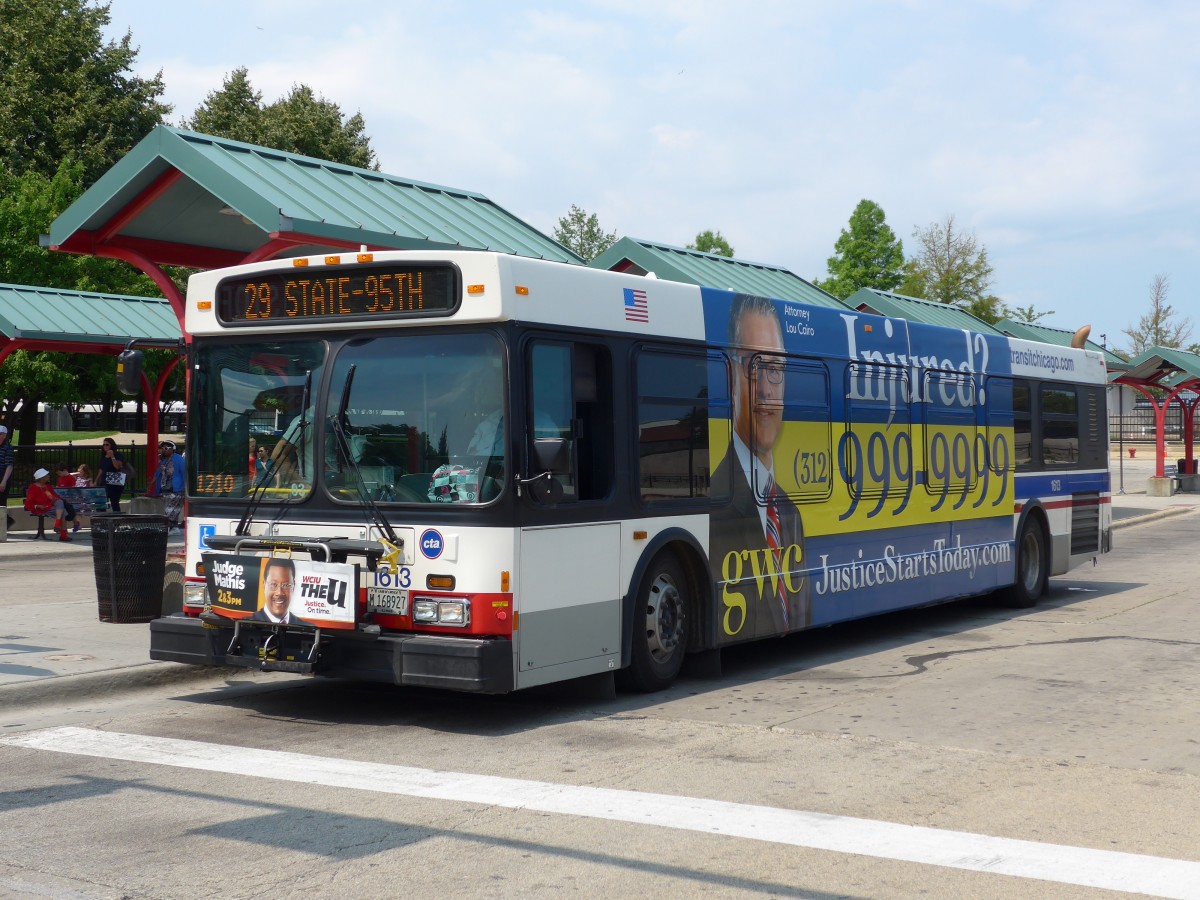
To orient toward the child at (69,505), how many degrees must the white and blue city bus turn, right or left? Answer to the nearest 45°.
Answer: approximately 90° to its right

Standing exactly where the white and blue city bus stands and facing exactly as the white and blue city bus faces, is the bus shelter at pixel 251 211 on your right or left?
on your right

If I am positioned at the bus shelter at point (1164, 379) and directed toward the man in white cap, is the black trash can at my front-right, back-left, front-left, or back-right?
front-left

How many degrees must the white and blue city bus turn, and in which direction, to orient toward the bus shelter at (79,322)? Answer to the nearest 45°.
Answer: approximately 90° to its right

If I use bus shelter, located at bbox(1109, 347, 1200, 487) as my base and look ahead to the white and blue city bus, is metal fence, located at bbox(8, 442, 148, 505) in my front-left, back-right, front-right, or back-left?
front-right

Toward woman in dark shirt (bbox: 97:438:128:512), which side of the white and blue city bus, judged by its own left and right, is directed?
right

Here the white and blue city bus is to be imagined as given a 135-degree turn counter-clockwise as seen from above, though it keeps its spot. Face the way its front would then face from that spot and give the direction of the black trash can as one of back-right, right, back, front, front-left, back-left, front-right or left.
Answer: back-left

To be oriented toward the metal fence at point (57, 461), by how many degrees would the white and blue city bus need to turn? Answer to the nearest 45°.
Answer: approximately 90° to its right

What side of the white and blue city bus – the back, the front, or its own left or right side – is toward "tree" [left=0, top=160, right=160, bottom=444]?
right
